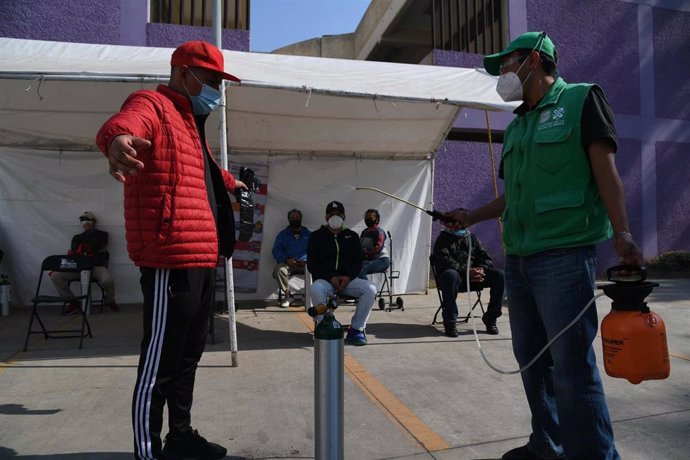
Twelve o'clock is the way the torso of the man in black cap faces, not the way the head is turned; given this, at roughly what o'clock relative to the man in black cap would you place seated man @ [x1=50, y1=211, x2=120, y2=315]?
The seated man is roughly at 4 o'clock from the man in black cap.

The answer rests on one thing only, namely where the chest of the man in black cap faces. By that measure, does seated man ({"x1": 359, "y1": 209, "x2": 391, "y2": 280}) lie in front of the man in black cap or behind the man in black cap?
behind

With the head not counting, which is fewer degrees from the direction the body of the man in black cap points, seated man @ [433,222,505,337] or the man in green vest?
the man in green vest

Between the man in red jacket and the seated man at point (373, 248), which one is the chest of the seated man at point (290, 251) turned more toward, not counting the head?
the man in red jacket

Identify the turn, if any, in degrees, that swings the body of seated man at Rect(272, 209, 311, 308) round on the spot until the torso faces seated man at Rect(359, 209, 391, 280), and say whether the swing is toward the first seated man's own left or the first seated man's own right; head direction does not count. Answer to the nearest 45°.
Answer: approximately 90° to the first seated man's own left

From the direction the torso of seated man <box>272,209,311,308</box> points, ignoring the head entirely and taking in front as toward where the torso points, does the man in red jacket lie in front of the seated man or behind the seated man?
in front

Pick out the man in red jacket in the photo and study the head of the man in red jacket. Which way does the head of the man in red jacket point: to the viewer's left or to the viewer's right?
to the viewer's right

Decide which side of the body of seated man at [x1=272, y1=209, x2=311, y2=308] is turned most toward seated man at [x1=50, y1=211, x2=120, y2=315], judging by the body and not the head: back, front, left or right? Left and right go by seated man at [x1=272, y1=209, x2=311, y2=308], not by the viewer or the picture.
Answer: right

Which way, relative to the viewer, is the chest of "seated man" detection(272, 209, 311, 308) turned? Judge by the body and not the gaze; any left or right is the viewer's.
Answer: facing the viewer

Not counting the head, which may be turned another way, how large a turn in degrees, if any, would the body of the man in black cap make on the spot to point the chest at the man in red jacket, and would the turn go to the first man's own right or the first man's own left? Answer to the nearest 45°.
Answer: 0° — they already face them

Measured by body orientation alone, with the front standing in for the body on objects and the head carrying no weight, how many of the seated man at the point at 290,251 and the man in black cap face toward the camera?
2

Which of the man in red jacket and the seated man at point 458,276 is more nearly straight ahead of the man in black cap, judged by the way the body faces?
the man in red jacket

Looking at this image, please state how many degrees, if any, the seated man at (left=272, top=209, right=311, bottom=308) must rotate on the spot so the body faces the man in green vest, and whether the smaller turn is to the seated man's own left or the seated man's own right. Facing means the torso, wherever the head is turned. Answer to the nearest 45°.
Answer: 0° — they already face them

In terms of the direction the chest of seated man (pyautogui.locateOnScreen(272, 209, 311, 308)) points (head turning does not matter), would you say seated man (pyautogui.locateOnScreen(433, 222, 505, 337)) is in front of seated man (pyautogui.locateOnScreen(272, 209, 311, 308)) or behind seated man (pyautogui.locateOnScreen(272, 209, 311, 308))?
in front
